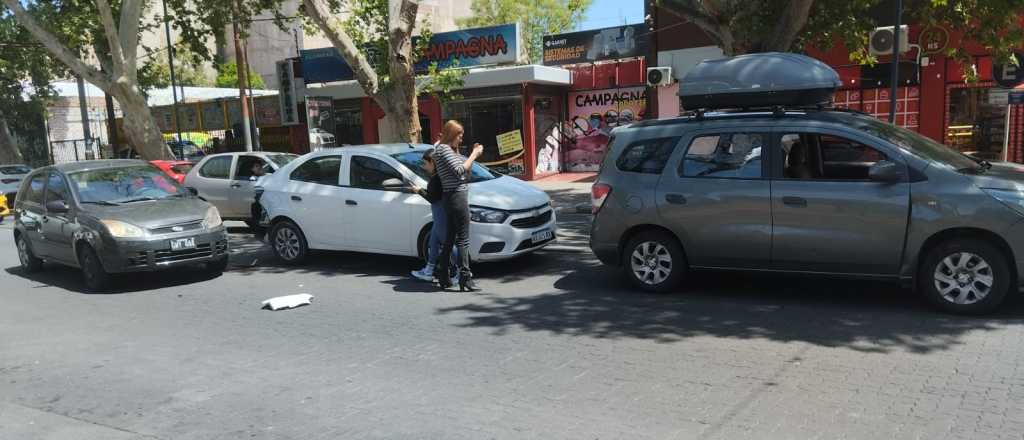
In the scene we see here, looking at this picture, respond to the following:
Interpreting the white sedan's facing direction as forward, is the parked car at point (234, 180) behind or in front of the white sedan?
behind

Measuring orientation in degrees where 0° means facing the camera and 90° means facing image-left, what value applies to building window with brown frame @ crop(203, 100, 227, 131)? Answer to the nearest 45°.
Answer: approximately 0°

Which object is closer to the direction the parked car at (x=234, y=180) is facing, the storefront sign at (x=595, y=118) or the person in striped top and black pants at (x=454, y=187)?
the person in striped top and black pants

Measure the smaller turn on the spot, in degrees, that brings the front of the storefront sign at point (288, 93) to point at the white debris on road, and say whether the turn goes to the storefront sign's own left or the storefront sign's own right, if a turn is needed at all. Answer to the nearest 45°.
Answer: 0° — it already faces it

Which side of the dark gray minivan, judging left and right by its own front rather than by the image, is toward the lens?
right

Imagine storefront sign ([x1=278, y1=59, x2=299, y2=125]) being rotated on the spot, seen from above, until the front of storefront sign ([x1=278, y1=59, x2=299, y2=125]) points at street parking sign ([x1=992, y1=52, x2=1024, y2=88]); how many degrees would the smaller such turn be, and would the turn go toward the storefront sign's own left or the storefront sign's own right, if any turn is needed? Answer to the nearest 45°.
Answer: approximately 45° to the storefront sign's own left

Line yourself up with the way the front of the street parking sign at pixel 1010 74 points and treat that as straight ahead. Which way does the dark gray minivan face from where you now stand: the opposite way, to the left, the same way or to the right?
to the left

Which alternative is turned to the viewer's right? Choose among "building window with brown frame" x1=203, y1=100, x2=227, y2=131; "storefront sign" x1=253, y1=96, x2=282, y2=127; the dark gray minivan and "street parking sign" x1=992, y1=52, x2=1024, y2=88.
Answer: the dark gray minivan
